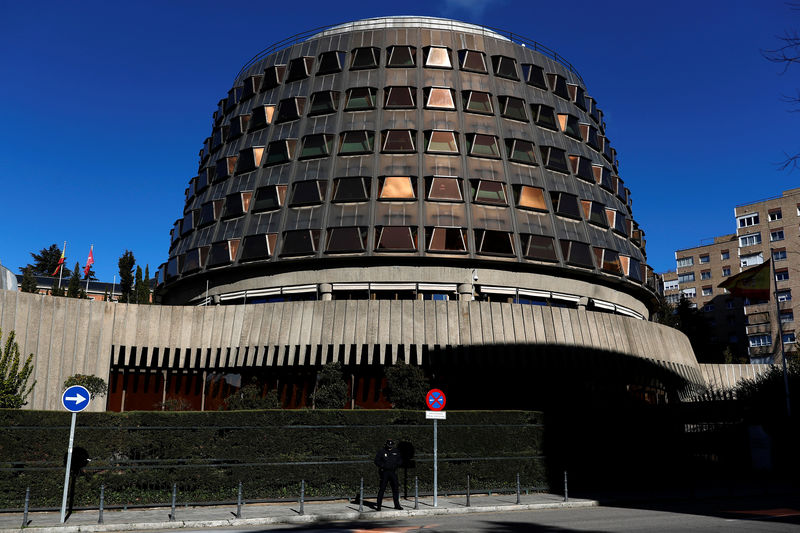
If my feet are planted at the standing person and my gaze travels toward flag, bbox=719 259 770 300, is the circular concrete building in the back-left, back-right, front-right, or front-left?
front-left

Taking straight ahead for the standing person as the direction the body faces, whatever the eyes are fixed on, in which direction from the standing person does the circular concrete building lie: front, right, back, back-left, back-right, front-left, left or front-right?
back

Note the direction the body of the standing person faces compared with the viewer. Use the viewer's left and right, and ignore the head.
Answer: facing the viewer

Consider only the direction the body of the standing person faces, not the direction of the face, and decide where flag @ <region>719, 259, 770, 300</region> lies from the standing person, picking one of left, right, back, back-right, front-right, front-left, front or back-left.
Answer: back-left
